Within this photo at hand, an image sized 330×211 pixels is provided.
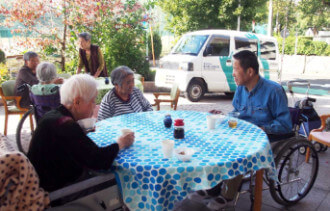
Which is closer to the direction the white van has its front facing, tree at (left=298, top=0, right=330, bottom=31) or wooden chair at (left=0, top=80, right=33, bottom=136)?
the wooden chair

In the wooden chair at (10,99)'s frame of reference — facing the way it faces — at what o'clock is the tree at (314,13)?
The tree is roughly at 11 o'clock from the wooden chair.

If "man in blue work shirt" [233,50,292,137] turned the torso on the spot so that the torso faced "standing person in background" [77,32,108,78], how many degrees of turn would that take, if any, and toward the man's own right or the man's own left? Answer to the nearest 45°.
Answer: approximately 90° to the man's own right

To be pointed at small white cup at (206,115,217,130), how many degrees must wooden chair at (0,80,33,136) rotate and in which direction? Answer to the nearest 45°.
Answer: approximately 45° to its right

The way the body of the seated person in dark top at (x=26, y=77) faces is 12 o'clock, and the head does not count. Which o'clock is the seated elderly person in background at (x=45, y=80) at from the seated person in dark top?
The seated elderly person in background is roughly at 1 o'clock from the seated person in dark top.

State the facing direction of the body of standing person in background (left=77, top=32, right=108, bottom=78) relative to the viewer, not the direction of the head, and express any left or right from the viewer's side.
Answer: facing the viewer and to the left of the viewer

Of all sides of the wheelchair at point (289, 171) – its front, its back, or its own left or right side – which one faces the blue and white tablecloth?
front

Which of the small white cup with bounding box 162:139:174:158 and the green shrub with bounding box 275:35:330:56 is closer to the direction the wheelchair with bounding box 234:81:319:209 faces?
the small white cup

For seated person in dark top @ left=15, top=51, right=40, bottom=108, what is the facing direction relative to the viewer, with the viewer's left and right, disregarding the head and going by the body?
facing the viewer and to the right of the viewer

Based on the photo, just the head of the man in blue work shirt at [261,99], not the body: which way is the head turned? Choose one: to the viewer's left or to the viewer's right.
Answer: to the viewer's left

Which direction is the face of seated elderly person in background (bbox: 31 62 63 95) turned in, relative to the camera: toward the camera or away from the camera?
away from the camera

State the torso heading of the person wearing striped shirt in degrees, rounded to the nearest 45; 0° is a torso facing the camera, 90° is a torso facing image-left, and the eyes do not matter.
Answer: approximately 315°

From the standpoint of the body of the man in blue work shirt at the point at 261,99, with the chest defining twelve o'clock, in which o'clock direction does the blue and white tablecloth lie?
The blue and white tablecloth is roughly at 11 o'clock from the man in blue work shirt.

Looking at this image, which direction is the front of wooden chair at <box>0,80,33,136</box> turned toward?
to the viewer's right
